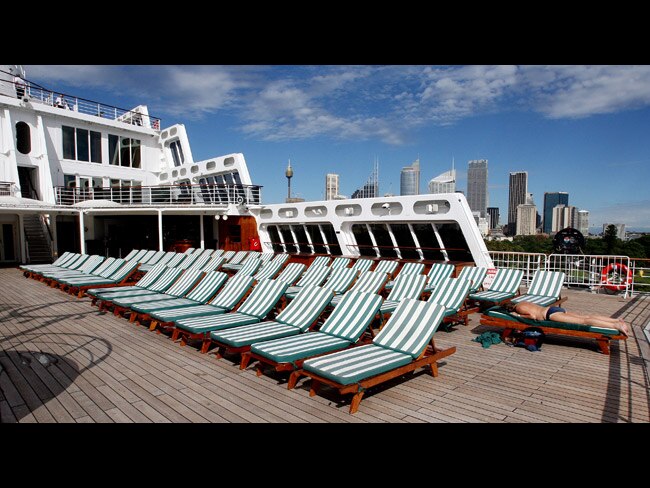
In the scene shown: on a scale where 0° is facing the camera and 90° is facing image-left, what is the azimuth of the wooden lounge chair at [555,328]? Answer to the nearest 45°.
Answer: approximately 315°

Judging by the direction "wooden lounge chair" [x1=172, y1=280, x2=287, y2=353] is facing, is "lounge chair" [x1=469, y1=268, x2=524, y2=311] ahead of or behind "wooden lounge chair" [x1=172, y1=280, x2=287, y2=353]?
behind

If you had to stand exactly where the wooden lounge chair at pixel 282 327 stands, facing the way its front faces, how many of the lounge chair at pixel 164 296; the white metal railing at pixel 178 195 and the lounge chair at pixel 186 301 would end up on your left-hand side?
0

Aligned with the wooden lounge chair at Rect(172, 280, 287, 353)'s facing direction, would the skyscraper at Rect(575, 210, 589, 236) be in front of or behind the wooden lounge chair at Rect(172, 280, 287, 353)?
behind

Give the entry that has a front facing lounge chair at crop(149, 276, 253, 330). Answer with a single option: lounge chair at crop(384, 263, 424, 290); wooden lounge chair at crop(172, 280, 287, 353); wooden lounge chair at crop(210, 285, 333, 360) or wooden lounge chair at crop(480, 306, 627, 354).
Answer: lounge chair at crop(384, 263, 424, 290)

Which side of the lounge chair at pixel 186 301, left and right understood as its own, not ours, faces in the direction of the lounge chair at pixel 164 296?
right

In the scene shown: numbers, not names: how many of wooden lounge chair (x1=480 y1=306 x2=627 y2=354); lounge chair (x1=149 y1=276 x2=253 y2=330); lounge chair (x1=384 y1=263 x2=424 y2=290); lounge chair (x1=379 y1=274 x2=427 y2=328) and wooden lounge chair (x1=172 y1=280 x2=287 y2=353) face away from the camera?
0

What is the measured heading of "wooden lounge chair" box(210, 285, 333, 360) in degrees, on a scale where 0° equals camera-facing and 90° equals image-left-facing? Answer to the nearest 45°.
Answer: approximately 45°

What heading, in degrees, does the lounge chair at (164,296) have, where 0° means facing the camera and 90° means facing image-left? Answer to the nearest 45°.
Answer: approximately 45°

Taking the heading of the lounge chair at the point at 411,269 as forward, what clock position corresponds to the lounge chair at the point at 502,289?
the lounge chair at the point at 502,289 is roughly at 8 o'clock from the lounge chair at the point at 411,269.

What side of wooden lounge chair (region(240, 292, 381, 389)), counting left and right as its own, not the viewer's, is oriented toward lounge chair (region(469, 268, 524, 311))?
back

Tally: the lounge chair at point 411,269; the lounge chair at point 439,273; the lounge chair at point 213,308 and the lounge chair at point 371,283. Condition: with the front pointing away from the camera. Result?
0

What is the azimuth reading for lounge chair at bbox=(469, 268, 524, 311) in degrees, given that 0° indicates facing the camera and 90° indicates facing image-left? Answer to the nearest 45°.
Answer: approximately 45°

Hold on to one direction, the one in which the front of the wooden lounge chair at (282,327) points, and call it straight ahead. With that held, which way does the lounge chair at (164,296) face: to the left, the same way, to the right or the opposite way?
the same way

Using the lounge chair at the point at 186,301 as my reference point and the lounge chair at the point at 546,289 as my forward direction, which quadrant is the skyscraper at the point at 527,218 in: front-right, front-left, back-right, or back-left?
front-left

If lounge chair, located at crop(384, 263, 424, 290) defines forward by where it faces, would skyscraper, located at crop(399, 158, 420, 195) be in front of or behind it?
behind

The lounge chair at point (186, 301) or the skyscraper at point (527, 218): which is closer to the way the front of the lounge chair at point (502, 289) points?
the lounge chair

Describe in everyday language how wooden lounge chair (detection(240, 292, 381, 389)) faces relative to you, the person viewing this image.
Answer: facing the viewer and to the left of the viewer

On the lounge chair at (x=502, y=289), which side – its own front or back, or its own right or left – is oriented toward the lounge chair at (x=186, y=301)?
front

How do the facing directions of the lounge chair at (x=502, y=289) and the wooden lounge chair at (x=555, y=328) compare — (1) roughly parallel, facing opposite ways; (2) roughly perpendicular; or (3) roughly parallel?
roughly perpendicular

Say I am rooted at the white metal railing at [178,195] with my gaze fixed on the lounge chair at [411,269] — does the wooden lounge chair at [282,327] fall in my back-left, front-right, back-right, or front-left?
front-right
